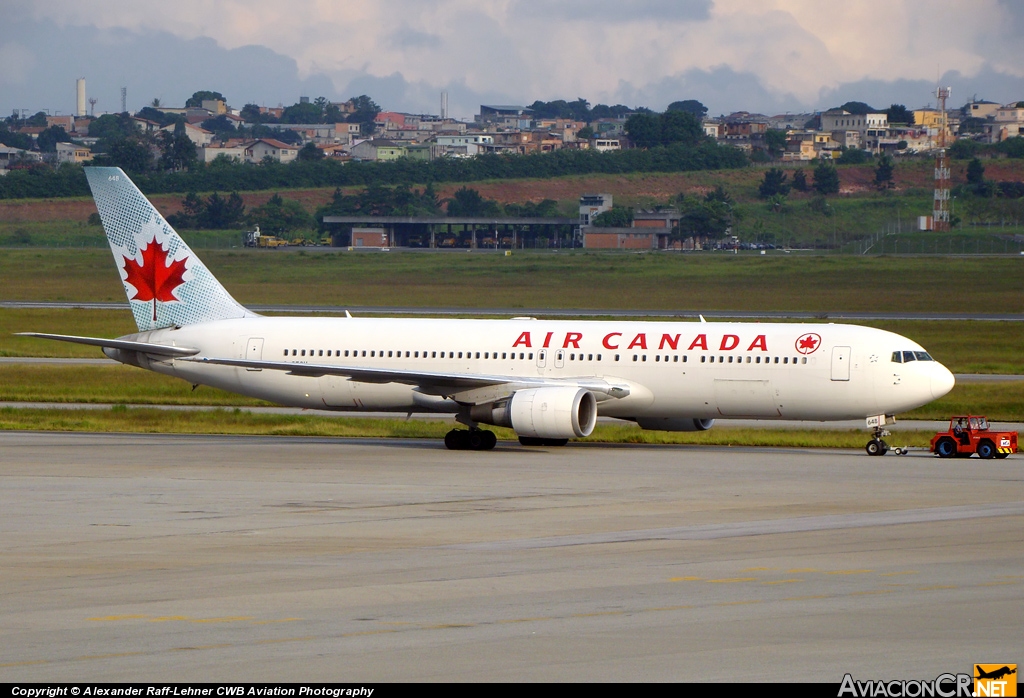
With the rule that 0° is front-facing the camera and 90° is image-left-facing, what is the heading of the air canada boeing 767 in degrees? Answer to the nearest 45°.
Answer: approximately 315°

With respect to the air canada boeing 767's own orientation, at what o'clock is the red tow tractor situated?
The red tow tractor is roughly at 11 o'clock from the air canada boeing 767.
